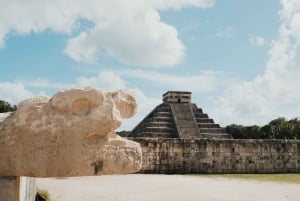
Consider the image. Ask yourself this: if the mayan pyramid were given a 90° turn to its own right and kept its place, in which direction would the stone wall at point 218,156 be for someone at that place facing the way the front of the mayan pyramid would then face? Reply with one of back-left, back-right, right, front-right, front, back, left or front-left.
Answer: left

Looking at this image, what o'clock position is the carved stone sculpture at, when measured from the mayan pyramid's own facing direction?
The carved stone sculpture is roughly at 12 o'clock from the mayan pyramid.

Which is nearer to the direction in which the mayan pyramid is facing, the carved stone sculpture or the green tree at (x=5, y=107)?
the carved stone sculpture

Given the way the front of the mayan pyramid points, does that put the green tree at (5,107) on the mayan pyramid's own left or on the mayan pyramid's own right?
on the mayan pyramid's own right

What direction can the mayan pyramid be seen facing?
toward the camera
